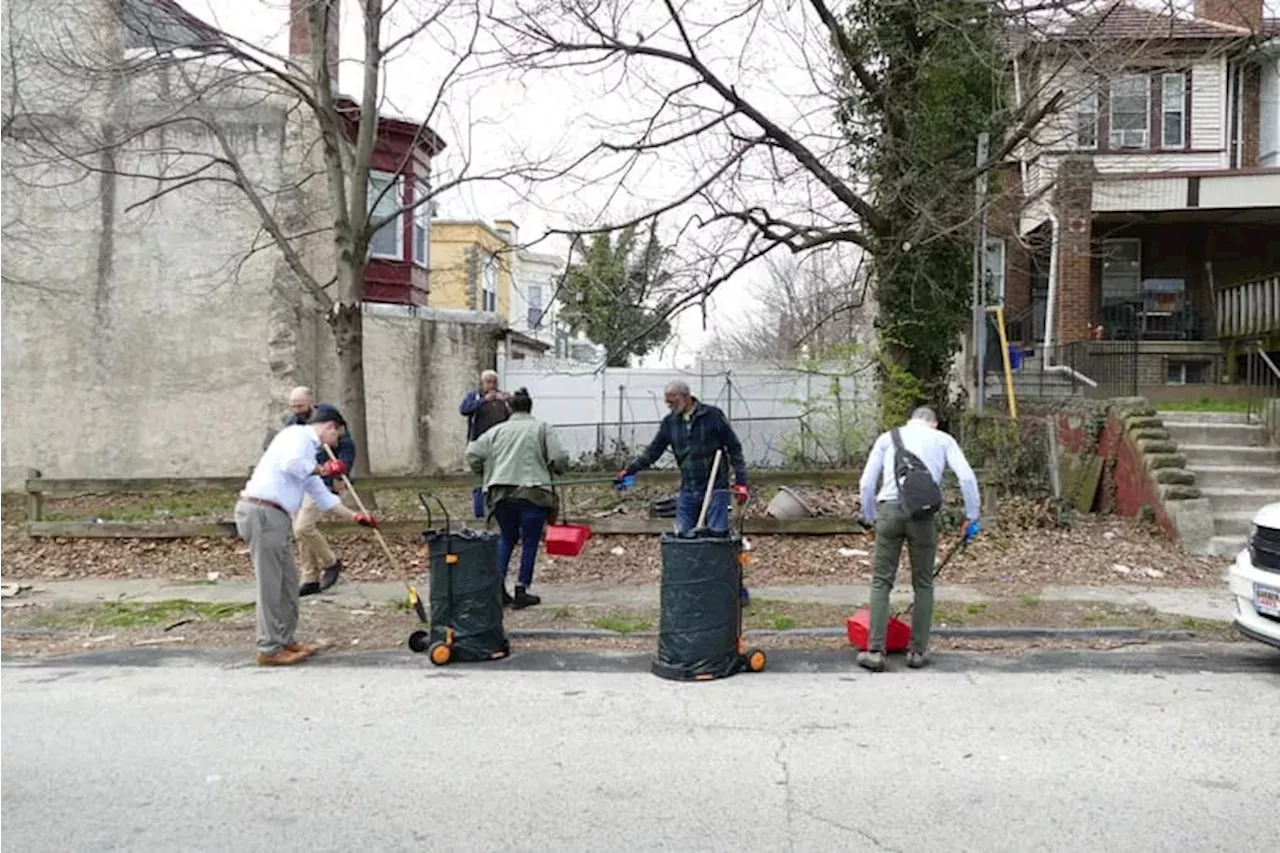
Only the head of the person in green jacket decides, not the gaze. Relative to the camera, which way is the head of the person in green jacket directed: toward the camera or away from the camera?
away from the camera

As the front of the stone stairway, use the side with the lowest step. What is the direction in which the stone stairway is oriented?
toward the camera

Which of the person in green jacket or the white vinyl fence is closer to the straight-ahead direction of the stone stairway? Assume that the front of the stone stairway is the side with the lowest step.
the person in green jacket

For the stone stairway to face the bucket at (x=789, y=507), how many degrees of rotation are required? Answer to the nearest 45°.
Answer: approximately 45° to its right

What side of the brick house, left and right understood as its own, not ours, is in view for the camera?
front

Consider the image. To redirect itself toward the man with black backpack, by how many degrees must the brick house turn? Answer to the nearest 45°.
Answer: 0° — it already faces them

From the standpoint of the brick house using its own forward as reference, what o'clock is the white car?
The white car is roughly at 12 o'clock from the brick house.

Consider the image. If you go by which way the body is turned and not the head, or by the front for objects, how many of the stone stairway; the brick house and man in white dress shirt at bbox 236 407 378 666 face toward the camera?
2

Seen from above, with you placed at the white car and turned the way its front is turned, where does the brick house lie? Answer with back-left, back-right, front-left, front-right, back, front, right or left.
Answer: back-right

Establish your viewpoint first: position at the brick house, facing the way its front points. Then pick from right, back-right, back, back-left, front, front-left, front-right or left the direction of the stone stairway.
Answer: front

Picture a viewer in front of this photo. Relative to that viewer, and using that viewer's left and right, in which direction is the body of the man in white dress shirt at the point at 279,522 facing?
facing to the right of the viewer

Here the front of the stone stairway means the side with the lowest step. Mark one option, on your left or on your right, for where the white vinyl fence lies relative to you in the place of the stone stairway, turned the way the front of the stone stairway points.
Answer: on your right

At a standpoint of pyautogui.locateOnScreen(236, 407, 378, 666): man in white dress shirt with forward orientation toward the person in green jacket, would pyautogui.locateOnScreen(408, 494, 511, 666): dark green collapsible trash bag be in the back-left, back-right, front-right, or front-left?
front-right

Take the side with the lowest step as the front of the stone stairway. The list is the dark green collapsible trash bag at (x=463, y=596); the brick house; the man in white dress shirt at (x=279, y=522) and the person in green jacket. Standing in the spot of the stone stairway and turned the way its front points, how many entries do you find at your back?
1

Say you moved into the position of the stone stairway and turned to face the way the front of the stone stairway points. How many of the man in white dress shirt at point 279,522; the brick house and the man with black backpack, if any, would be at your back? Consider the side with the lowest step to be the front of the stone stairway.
1

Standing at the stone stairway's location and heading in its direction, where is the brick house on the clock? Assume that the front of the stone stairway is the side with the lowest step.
The brick house is roughly at 6 o'clock from the stone stairway.

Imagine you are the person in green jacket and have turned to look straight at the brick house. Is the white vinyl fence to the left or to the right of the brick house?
left

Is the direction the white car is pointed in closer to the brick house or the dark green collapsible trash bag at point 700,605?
the dark green collapsible trash bag
